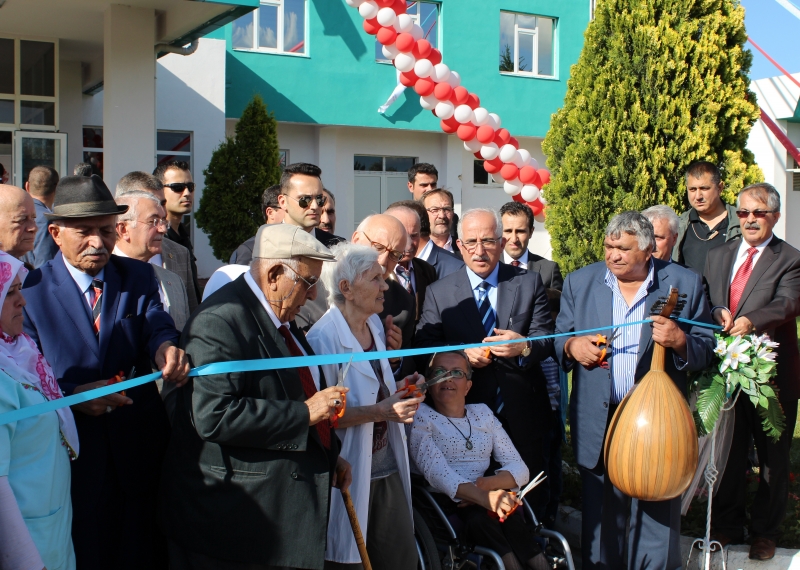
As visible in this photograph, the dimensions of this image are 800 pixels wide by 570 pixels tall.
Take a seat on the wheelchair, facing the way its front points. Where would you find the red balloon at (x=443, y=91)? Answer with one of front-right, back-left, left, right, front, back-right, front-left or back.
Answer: back-left

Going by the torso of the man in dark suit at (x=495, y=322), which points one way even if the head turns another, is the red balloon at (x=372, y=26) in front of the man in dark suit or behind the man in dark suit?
behind

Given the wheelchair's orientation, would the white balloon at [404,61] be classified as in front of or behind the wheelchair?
behind

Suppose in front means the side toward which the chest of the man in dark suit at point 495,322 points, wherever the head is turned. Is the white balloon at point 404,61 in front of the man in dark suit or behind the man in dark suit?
behind

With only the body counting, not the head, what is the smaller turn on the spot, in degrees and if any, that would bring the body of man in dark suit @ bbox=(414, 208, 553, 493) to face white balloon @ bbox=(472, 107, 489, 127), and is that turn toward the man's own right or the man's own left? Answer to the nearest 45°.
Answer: approximately 180°

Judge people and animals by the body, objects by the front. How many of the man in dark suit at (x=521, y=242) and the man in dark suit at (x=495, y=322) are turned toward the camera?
2

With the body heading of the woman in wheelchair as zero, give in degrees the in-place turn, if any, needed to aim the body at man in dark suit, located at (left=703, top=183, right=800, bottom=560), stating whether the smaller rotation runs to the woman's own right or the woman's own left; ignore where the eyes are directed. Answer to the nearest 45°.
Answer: approximately 90° to the woman's own left

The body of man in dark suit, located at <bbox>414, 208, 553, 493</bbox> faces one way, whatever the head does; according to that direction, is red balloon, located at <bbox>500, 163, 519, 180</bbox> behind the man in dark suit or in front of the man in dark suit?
behind

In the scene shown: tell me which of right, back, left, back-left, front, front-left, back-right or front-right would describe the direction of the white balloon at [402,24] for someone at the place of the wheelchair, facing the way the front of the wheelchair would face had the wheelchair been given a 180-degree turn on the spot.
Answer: front-right

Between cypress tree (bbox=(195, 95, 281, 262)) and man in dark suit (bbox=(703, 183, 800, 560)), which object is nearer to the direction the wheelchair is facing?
the man in dark suit
